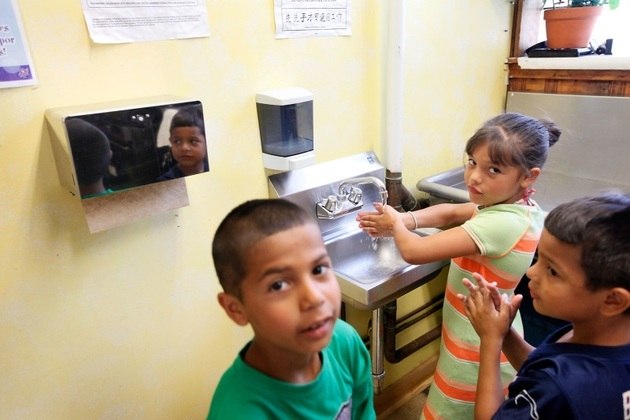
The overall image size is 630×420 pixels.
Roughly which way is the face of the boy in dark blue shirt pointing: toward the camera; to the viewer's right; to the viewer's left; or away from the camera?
to the viewer's left

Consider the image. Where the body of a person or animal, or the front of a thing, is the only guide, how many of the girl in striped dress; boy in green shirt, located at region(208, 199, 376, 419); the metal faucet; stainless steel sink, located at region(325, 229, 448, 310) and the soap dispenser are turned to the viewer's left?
1

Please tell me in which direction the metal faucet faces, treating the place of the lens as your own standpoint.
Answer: facing the viewer and to the right of the viewer

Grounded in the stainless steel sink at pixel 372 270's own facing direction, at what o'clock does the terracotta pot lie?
The terracotta pot is roughly at 9 o'clock from the stainless steel sink.

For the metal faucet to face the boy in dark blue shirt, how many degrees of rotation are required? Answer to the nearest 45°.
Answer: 0° — it already faces them

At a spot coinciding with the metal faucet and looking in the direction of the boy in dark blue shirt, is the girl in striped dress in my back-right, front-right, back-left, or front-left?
front-left

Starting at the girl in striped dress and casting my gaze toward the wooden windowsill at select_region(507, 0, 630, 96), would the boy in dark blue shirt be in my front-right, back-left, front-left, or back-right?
back-right

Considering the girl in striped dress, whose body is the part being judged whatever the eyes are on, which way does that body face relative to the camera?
to the viewer's left

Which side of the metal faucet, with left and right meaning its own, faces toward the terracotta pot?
left

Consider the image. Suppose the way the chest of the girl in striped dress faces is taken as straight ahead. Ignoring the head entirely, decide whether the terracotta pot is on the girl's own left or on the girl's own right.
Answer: on the girl's own right

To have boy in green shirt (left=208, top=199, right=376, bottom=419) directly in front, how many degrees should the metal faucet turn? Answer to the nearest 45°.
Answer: approximately 45° to its right

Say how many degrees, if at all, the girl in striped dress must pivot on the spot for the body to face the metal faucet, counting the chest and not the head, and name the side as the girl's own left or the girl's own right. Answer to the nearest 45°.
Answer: approximately 45° to the girl's own right

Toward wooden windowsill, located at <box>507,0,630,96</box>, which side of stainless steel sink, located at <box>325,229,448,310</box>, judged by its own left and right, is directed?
left

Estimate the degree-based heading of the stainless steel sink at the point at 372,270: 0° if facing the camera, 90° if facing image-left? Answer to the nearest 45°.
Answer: approximately 315°

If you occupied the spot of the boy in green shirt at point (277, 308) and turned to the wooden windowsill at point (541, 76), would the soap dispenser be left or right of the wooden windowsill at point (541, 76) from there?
left
